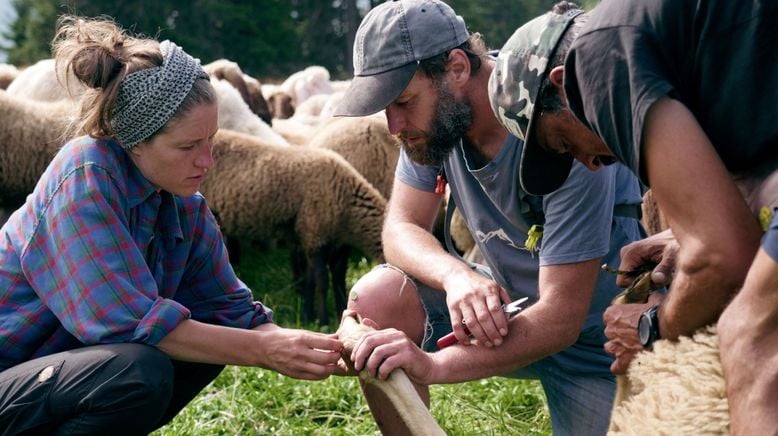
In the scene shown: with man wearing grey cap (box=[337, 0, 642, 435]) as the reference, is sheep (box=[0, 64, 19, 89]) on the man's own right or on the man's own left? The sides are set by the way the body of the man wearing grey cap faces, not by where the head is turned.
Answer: on the man's own right

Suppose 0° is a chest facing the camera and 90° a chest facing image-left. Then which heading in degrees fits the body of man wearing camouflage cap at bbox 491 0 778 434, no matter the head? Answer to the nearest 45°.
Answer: approximately 90°

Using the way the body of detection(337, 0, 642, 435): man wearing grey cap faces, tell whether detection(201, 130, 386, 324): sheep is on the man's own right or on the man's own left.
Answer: on the man's own right

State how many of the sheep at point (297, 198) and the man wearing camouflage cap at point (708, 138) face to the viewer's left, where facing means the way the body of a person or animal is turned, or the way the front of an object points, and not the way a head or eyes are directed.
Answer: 1

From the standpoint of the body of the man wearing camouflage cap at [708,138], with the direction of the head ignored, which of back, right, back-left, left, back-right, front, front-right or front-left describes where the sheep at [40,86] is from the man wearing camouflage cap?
front-right

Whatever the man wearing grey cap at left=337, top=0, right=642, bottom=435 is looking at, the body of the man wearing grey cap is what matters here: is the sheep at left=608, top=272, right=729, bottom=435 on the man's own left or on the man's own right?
on the man's own left

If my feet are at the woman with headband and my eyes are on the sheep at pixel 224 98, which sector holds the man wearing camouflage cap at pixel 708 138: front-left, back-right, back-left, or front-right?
back-right

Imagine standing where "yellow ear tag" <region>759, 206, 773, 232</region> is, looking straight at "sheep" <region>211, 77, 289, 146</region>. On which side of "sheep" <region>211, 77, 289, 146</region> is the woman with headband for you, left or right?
left

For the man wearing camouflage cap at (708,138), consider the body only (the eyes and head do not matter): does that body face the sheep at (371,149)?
no

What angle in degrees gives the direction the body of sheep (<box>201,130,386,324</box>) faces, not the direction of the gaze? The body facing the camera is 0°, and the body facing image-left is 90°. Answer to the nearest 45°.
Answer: approximately 270°

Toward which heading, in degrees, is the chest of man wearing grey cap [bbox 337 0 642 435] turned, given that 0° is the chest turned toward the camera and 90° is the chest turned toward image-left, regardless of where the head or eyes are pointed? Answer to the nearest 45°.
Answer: approximately 45°
